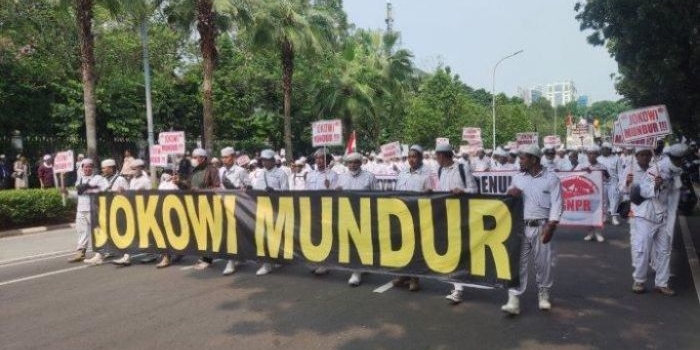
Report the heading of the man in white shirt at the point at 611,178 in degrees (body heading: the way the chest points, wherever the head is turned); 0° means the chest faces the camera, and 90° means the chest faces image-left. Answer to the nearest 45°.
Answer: approximately 0°

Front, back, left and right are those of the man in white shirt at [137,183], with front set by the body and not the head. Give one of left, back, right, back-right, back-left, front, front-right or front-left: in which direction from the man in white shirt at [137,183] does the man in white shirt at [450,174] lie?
left

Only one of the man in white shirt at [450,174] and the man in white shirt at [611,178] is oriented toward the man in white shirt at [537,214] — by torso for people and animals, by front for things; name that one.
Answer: the man in white shirt at [611,178]

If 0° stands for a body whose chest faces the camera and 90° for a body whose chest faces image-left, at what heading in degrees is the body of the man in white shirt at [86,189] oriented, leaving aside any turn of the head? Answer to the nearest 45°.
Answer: approximately 45°

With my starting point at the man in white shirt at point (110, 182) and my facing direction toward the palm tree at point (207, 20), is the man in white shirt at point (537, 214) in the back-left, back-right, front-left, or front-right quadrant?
back-right

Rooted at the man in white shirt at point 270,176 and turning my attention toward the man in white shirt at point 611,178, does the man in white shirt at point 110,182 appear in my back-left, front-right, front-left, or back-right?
back-left

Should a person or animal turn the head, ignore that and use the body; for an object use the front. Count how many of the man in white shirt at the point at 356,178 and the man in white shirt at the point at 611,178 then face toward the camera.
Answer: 2

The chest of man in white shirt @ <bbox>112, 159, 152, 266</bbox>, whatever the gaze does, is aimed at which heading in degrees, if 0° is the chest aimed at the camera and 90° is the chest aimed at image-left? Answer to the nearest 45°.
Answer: approximately 45°
